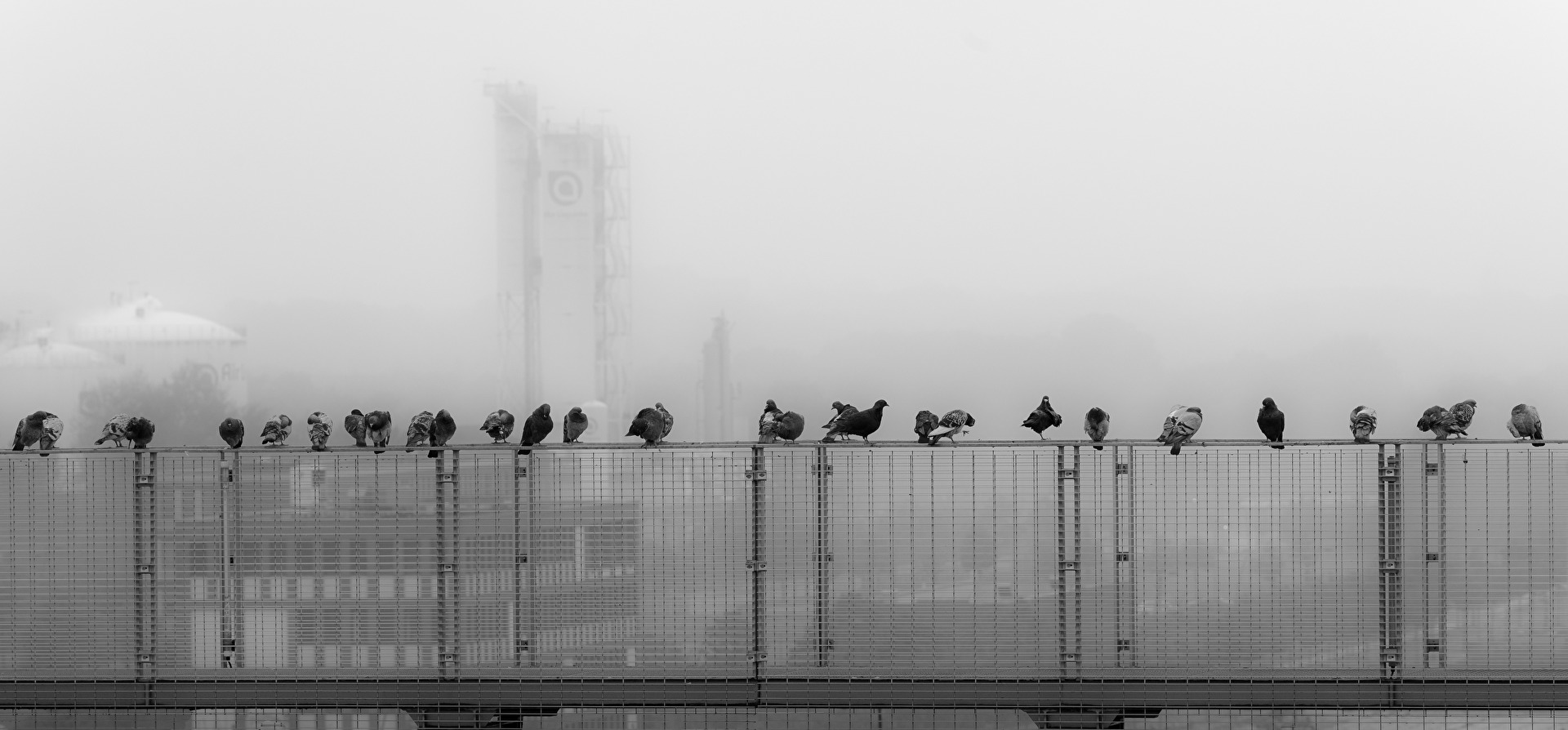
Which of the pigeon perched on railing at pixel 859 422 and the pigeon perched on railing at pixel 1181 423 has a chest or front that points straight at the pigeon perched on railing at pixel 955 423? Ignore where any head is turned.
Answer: the pigeon perched on railing at pixel 859 422

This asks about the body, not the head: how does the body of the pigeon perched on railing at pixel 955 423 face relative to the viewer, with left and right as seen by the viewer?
facing to the right of the viewer

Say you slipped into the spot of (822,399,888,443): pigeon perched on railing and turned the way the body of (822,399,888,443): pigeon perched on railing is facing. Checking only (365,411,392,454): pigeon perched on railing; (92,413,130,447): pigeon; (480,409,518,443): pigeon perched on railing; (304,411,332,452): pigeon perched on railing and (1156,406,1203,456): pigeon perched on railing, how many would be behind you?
4

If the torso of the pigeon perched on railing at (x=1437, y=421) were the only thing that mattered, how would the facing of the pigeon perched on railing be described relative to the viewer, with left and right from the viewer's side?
facing the viewer and to the left of the viewer

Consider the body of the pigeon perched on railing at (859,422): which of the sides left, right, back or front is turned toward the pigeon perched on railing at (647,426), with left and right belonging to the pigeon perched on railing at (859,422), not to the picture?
back

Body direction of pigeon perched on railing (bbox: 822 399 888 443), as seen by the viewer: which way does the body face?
to the viewer's right

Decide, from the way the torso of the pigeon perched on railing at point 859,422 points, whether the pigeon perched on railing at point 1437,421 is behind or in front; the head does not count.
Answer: in front
